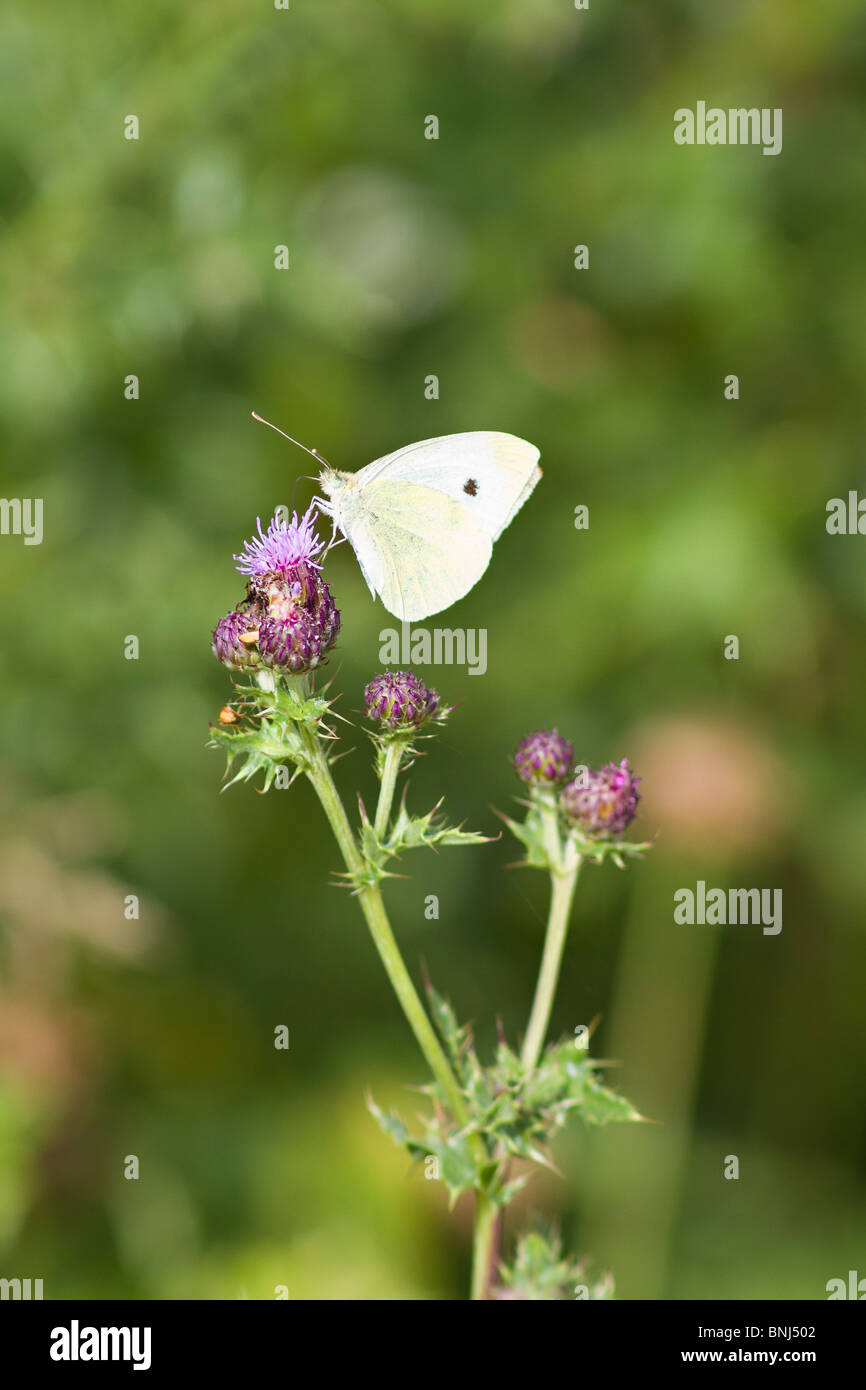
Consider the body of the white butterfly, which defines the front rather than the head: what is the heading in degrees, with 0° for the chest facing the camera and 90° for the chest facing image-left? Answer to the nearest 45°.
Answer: approximately 90°
